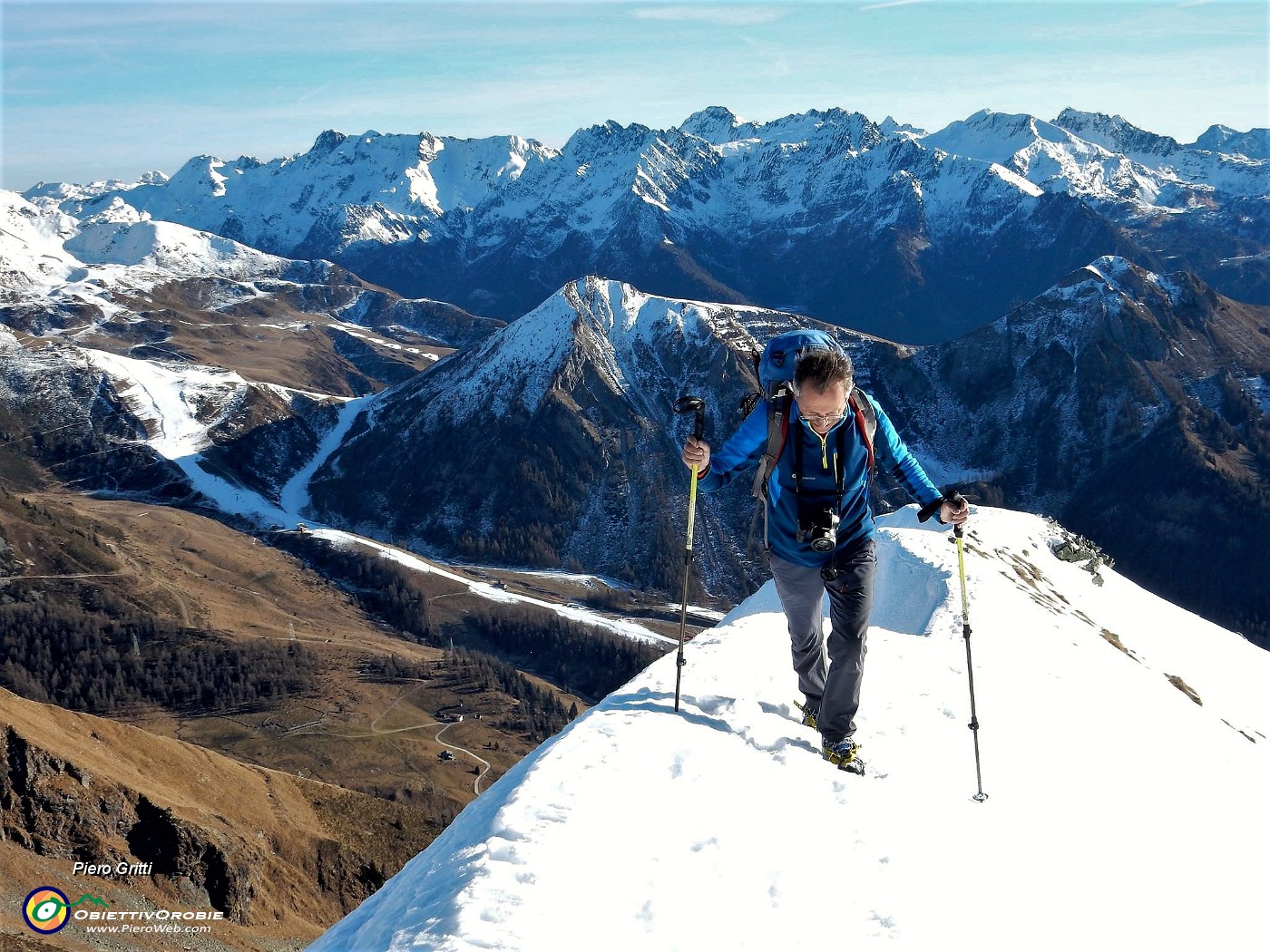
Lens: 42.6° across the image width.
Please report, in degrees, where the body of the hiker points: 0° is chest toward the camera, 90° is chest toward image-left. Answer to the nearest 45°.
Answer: approximately 0°
